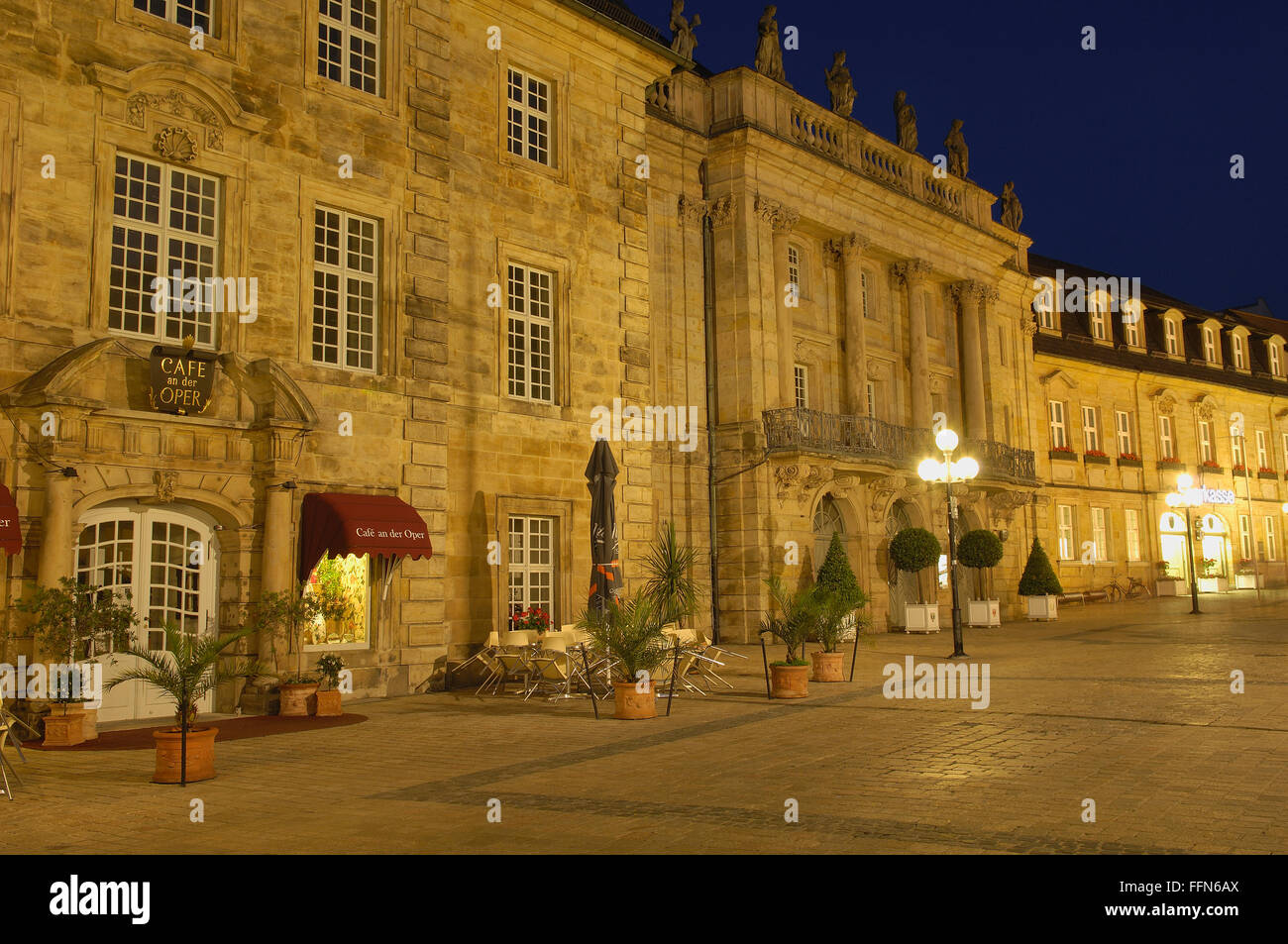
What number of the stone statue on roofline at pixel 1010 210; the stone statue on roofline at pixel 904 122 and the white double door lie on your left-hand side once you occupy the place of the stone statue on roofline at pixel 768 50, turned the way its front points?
2

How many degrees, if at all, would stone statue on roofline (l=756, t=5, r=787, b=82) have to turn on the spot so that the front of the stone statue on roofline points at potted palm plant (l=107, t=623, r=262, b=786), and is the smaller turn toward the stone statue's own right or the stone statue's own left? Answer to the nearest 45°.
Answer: approximately 45° to the stone statue's own right

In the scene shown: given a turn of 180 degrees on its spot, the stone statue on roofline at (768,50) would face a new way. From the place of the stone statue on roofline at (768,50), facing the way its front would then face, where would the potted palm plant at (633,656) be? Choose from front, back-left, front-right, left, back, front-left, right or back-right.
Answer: back-left

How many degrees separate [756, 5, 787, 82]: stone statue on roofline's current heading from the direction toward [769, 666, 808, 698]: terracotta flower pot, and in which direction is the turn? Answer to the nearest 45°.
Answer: approximately 45° to its right

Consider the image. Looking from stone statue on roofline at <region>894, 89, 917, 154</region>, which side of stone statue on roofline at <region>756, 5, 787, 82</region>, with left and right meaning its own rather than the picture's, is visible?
left

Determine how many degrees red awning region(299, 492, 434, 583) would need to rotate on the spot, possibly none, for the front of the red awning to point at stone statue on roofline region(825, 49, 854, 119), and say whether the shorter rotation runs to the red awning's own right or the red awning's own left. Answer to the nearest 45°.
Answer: approximately 90° to the red awning's own left

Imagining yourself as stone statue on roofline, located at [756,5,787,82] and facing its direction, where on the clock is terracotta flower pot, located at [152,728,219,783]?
The terracotta flower pot is roughly at 2 o'clock from the stone statue on roofline.
